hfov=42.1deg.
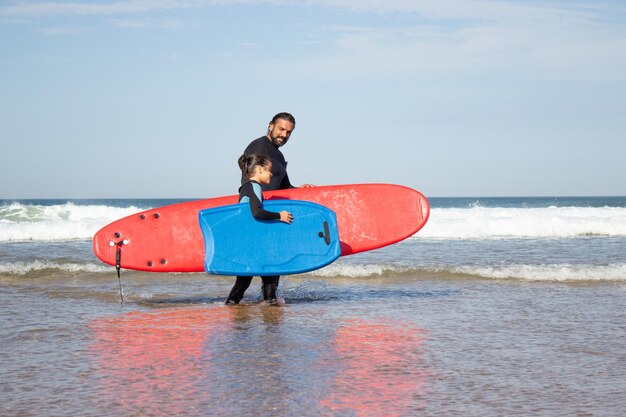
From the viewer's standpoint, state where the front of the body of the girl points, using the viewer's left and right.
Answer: facing to the right of the viewer

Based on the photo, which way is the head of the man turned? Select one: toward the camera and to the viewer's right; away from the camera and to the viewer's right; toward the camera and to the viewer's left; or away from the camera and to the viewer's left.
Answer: toward the camera and to the viewer's right
